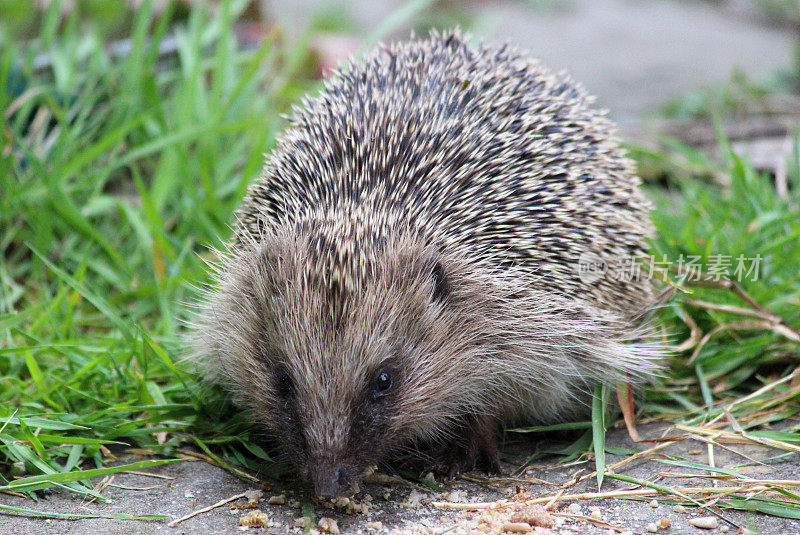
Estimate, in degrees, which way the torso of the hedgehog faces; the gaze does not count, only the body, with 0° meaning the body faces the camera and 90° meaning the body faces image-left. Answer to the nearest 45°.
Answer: approximately 45°

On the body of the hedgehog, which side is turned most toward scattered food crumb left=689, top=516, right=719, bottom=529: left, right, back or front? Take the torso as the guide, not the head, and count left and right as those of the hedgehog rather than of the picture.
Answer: left
